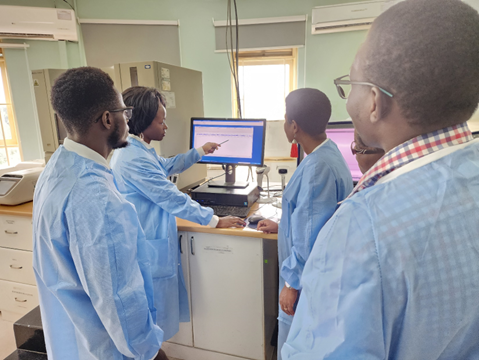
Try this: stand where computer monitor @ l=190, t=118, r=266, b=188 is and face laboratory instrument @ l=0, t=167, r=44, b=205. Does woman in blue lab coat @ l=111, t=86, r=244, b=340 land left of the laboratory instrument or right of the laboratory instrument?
left

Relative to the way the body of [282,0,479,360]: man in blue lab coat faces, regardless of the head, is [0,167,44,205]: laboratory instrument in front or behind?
in front

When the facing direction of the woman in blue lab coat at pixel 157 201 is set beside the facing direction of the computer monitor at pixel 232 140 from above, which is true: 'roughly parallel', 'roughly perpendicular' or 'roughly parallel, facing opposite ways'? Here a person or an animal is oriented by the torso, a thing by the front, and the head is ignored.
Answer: roughly perpendicular

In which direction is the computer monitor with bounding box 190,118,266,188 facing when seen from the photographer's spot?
facing the viewer

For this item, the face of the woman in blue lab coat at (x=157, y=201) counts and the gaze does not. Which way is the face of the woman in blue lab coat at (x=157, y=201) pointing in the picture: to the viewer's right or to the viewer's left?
to the viewer's right

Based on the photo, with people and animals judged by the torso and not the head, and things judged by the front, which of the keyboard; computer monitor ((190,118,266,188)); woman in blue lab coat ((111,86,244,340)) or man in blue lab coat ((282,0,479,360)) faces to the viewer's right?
the woman in blue lab coat

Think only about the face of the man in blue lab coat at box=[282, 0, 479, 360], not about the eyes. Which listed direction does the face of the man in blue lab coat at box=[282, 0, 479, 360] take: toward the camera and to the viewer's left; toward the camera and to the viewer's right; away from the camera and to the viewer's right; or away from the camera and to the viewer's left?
away from the camera and to the viewer's left

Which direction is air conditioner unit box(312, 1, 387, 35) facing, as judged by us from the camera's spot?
facing the viewer and to the left of the viewer

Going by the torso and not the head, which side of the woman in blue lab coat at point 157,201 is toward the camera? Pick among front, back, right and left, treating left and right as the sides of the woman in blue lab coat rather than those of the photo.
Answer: right

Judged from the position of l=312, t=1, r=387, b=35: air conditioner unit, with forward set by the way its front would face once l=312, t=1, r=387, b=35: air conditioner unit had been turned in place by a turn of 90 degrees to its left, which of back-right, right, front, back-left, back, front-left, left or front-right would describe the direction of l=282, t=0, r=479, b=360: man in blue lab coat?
front-right

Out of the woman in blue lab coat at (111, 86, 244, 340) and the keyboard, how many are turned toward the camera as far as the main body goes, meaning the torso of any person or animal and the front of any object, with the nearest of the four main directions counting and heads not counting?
1

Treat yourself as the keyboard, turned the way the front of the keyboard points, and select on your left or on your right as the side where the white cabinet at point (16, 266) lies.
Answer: on your right

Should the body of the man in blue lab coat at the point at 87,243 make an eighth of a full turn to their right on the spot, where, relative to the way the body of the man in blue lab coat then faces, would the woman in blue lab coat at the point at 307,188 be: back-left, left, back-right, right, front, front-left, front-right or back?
front

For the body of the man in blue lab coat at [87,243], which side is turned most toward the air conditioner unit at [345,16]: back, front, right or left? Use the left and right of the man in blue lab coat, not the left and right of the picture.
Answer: front

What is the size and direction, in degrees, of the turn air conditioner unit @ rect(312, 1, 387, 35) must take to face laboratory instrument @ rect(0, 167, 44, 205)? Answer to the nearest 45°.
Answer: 0° — it already faces it
